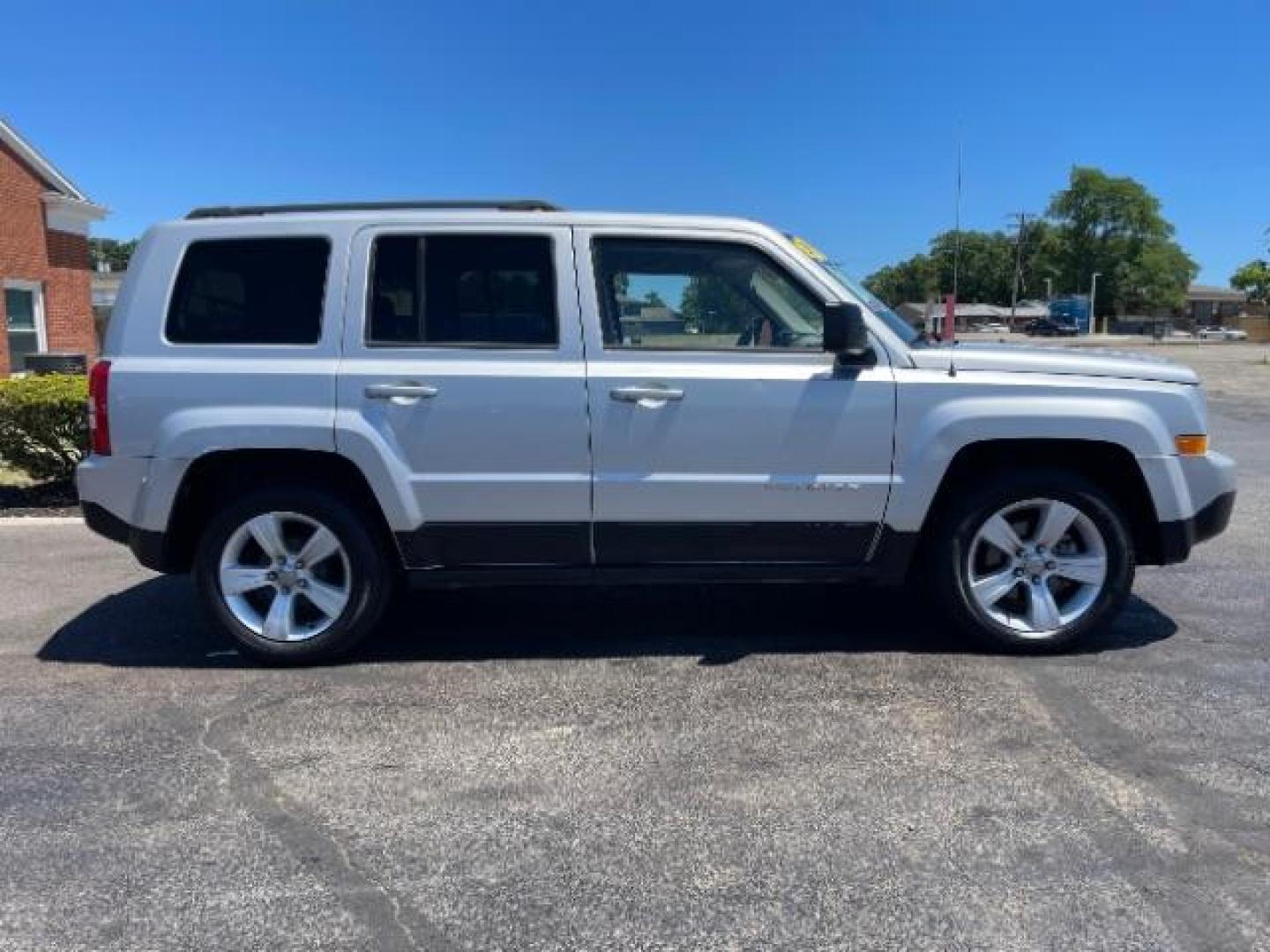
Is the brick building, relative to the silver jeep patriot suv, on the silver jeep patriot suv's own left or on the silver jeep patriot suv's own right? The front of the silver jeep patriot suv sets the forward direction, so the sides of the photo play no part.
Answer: on the silver jeep patriot suv's own left

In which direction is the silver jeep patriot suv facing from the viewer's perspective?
to the viewer's right

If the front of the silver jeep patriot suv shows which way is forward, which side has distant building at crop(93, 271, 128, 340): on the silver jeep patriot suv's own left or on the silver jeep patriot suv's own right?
on the silver jeep patriot suv's own left

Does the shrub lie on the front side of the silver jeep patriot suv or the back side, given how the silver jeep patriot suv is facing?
on the back side
